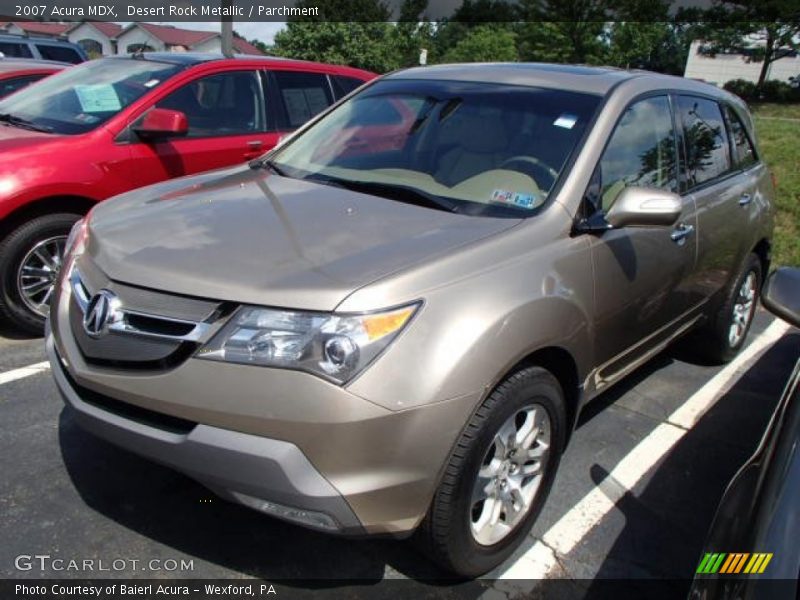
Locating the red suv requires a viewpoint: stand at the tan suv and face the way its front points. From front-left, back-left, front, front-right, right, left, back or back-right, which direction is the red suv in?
right

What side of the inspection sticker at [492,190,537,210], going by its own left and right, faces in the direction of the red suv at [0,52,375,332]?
right

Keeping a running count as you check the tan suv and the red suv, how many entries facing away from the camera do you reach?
0

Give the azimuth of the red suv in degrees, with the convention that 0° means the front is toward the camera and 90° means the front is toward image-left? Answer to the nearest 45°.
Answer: approximately 45°

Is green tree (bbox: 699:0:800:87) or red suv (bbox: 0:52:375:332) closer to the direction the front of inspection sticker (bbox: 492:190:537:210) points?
the red suv

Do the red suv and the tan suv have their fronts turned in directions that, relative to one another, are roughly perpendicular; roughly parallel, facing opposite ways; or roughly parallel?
roughly parallel

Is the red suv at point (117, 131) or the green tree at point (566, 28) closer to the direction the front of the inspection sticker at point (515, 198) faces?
the red suv

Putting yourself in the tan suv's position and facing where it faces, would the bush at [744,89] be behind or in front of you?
behind

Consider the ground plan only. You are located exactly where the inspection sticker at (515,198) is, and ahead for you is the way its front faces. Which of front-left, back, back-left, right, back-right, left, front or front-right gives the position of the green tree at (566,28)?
back-right

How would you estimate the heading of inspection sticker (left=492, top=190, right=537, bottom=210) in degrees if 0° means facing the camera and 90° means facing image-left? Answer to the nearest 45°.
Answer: approximately 45°

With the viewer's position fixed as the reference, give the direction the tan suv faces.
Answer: facing the viewer and to the left of the viewer

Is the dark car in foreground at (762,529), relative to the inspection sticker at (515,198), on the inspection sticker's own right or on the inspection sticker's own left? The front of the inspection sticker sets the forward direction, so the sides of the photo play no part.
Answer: on the inspection sticker's own left

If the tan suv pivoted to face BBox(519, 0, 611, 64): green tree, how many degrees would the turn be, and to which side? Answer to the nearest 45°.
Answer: approximately 135° to its right
